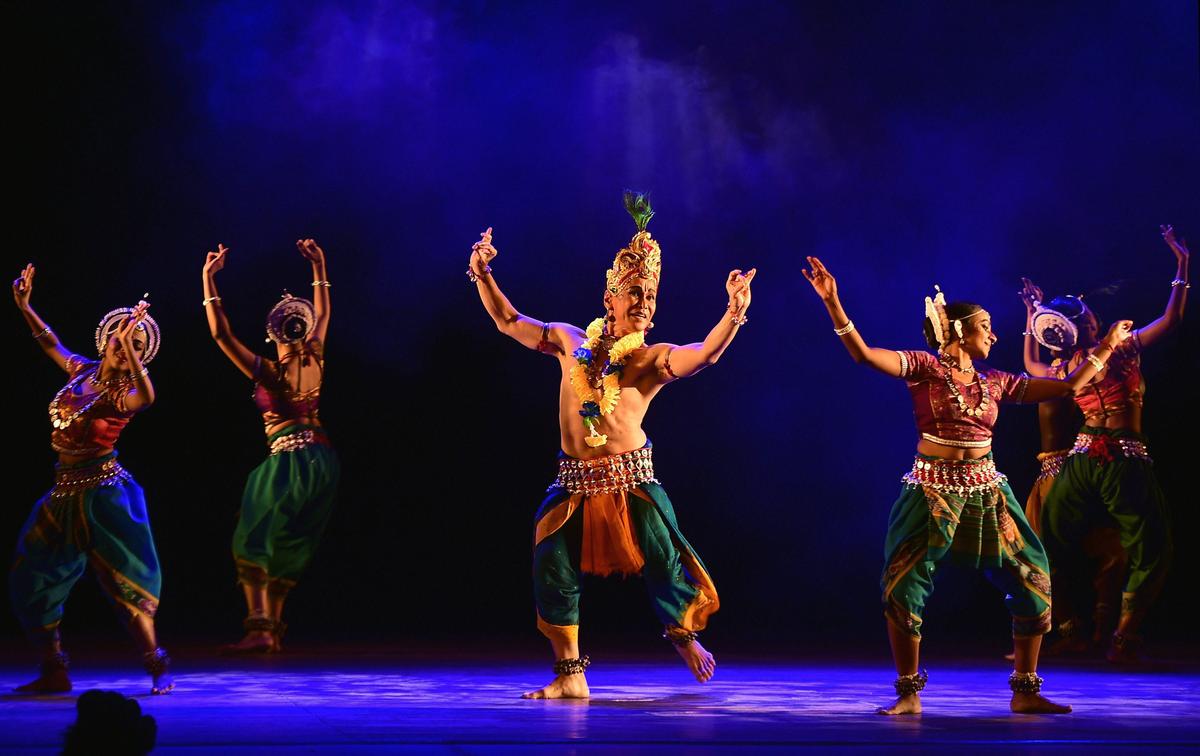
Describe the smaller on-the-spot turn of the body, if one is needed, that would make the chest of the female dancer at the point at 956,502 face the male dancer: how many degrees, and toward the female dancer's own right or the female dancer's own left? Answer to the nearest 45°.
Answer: approximately 90° to the female dancer's own right

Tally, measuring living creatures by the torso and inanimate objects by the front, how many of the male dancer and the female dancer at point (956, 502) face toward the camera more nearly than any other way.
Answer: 2

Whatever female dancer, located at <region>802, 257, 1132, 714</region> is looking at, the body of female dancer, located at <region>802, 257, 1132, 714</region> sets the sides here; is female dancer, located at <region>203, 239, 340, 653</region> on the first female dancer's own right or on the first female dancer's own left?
on the first female dancer's own right

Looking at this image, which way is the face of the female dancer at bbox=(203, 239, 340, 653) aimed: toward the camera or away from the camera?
away from the camera

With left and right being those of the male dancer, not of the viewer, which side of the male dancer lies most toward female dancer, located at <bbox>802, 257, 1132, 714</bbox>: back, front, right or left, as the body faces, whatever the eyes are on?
left

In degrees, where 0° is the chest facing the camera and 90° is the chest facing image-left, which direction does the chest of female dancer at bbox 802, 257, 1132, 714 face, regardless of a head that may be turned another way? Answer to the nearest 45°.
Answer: approximately 0°

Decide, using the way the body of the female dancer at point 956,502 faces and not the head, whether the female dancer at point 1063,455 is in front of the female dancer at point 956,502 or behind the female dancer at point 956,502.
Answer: behind

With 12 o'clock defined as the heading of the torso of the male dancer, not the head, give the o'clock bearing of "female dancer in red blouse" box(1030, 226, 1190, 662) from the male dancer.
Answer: The female dancer in red blouse is roughly at 8 o'clock from the male dancer.

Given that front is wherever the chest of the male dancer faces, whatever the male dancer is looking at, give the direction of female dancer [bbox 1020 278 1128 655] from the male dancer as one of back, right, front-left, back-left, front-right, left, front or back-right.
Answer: back-left

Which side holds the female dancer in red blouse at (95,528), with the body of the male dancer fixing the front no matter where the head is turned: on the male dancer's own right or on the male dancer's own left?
on the male dancer's own right

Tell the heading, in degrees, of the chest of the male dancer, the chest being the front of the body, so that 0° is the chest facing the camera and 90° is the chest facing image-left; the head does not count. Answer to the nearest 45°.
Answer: approximately 0°
